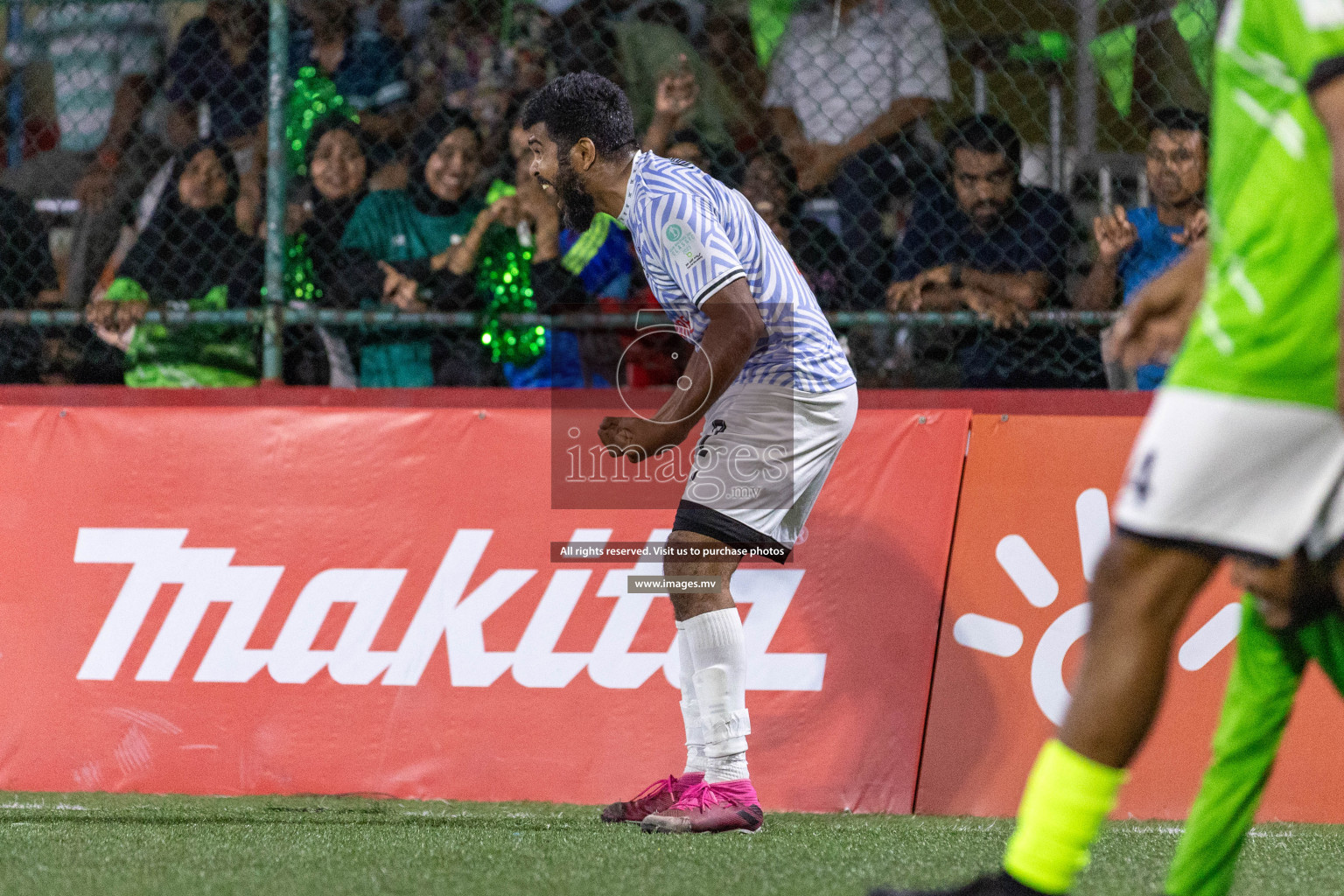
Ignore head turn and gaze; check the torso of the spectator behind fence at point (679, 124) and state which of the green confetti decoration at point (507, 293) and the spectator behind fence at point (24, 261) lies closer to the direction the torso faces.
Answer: the green confetti decoration

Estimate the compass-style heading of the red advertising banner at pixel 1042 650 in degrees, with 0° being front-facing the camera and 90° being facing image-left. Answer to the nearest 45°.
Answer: approximately 0°

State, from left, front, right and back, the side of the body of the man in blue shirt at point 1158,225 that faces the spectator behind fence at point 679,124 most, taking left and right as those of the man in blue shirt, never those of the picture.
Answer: right

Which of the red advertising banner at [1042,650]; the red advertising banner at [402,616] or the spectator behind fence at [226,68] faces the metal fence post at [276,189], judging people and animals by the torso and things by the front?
the spectator behind fence

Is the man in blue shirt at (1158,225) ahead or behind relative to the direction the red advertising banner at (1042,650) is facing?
behind

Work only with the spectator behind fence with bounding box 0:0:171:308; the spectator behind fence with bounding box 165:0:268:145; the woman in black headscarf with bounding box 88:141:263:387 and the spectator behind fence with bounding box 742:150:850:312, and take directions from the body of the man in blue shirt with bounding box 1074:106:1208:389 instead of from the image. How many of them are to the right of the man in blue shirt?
4

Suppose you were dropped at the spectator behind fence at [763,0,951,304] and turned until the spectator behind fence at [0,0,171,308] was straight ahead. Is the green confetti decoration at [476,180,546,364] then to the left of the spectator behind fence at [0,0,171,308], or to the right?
left

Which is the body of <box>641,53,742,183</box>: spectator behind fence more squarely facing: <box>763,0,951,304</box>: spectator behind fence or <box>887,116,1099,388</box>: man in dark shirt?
the man in dark shirt

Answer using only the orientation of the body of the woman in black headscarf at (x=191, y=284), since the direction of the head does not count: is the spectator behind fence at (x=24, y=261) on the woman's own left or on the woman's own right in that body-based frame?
on the woman's own right

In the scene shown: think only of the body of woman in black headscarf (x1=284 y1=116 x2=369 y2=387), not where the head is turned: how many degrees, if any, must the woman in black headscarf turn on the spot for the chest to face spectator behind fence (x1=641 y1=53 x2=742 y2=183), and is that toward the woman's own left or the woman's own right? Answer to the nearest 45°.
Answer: approximately 90° to the woman's own left
